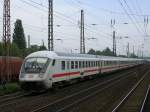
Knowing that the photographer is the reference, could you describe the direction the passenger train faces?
facing the viewer and to the left of the viewer
